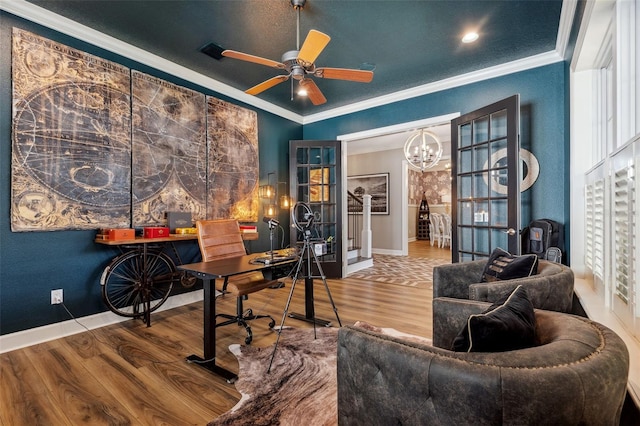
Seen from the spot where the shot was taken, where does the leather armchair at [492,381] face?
facing away from the viewer and to the left of the viewer

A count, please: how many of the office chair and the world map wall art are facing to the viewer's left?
0

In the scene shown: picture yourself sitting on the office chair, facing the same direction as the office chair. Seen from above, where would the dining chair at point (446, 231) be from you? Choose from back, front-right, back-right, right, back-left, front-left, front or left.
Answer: left

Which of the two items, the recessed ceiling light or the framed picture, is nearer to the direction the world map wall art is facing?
the recessed ceiling light

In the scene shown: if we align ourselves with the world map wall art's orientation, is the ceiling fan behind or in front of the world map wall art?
in front

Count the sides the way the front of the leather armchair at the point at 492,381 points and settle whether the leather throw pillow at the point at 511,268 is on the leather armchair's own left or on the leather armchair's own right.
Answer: on the leather armchair's own right

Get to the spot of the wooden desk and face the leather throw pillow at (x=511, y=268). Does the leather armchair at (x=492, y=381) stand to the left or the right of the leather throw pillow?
right

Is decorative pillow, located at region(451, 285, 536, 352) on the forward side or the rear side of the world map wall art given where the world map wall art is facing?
on the forward side

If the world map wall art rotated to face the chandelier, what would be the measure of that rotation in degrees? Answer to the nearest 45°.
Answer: approximately 45° to its left

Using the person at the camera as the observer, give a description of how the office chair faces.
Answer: facing the viewer and to the right of the viewer

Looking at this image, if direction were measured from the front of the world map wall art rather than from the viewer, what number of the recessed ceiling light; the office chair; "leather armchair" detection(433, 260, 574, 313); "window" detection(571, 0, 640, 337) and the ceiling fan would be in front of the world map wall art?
5

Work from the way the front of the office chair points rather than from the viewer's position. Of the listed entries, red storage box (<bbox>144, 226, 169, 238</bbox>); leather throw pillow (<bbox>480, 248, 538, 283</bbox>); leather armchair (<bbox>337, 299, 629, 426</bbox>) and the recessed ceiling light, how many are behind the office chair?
1

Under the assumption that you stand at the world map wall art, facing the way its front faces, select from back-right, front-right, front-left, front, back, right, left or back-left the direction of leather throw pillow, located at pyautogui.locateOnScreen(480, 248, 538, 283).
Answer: front

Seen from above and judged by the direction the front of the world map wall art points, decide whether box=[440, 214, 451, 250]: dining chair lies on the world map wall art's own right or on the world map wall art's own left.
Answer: on the world map wall art's own left

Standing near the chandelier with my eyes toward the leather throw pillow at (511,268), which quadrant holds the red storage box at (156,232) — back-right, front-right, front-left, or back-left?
front-right
